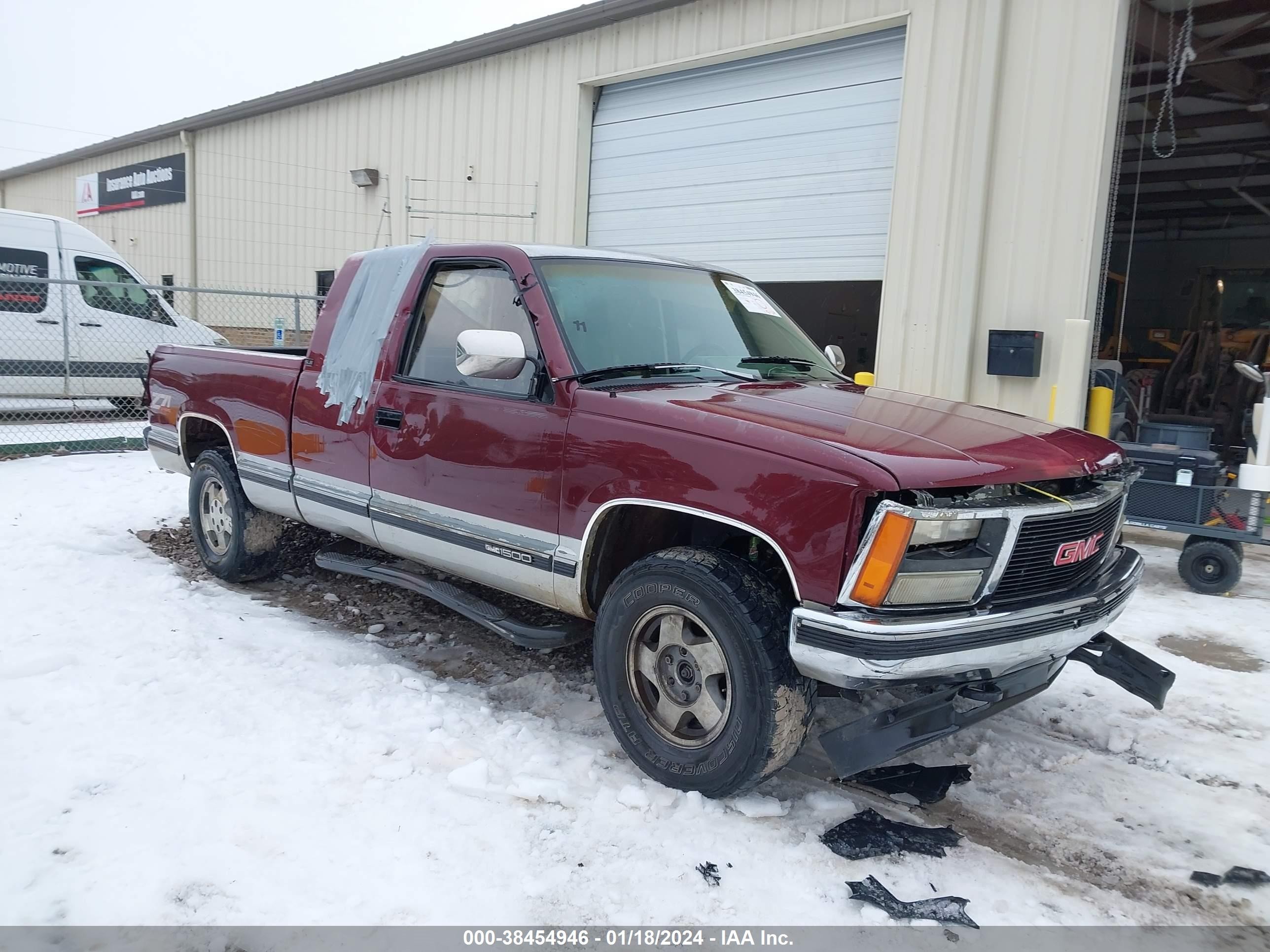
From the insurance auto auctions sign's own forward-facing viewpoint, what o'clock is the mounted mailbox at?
The mounted mailbox is roughly at 10 o'clock from the insurance auto auctions sign.

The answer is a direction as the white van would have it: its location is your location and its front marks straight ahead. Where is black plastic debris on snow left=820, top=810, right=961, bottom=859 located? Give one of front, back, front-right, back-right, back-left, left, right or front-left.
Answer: right

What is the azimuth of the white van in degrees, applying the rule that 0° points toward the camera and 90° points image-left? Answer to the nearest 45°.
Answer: approximately 270°

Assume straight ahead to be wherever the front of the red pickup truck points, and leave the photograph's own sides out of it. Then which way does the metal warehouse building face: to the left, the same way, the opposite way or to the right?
to the right

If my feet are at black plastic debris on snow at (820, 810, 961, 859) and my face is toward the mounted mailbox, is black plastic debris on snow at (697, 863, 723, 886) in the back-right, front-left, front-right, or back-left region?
back-left

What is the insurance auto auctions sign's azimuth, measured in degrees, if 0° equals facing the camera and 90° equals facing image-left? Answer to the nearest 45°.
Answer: approximately 45°

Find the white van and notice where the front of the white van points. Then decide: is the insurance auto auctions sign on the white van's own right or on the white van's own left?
on the white van's own left

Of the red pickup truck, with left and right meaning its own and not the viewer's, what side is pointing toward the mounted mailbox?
left

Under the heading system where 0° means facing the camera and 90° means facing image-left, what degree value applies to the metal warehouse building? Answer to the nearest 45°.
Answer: approximately 45°

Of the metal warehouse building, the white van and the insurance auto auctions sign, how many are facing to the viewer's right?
1

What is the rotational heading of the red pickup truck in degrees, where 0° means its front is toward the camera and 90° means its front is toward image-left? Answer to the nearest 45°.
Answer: approximately 315°
